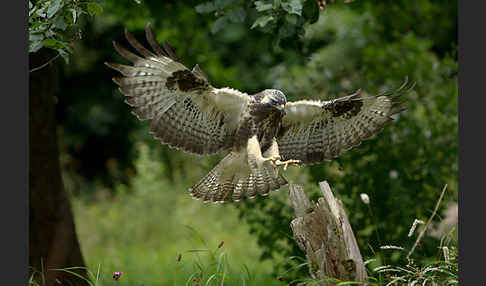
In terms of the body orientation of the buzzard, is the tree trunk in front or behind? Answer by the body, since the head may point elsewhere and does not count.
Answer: behind

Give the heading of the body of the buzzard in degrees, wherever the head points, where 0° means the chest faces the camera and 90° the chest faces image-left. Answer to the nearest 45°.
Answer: approximately 315°
